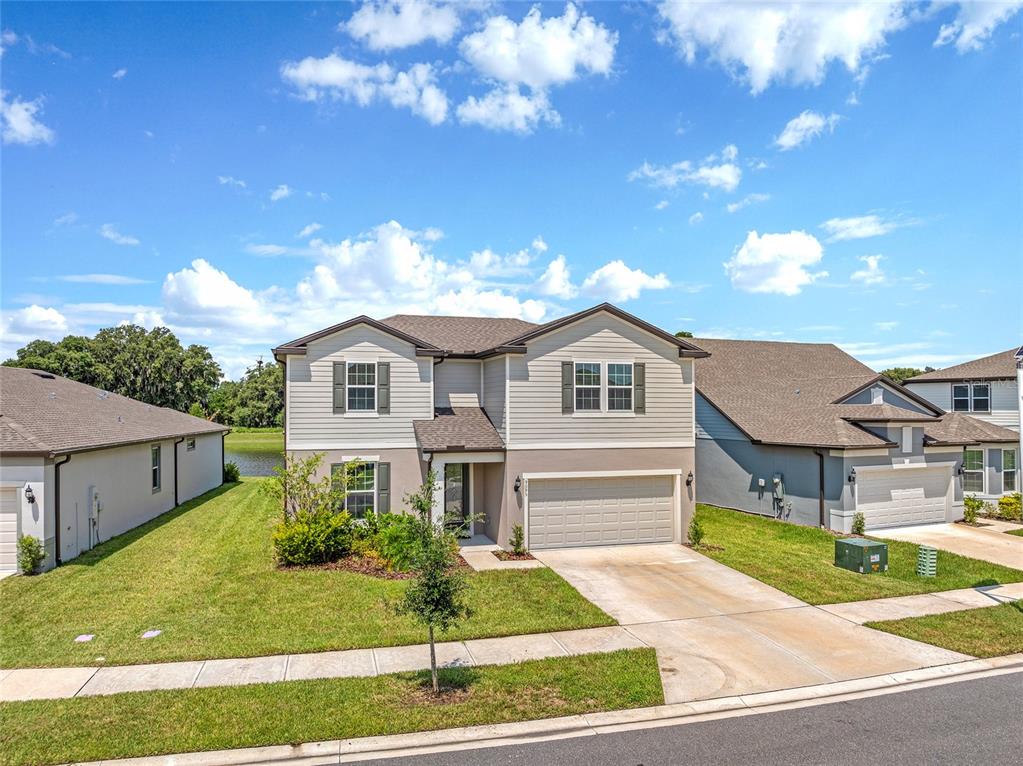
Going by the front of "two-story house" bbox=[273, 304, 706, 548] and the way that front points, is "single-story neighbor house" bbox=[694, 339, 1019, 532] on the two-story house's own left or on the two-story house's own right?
on the two-story house's own left

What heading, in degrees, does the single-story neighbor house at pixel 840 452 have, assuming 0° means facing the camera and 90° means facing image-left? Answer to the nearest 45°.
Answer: approximately 315°

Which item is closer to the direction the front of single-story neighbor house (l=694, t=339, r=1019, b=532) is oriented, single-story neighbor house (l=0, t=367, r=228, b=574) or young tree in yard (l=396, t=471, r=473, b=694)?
the young tree in yard

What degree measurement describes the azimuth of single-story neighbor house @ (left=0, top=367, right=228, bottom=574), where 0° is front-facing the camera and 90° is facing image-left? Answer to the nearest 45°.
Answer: approximately 45°

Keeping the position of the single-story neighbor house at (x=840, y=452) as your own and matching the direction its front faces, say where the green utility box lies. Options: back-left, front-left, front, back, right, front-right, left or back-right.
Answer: front-right

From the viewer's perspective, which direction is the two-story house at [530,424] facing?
toward the camera

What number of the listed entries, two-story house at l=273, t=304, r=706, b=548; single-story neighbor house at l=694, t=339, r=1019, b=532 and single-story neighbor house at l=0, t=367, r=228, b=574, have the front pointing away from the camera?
0

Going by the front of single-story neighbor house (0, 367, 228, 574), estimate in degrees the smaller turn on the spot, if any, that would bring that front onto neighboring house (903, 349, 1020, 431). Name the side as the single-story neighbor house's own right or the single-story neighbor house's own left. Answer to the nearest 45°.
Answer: approximately 135° to the single-story neighbor house's own left

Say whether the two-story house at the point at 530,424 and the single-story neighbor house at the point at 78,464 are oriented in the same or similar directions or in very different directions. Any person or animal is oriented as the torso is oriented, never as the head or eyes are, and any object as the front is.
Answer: same or similar directions

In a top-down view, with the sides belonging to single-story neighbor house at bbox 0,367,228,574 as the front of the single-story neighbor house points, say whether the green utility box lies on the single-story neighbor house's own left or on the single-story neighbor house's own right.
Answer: on the single-story neighbor house's own left

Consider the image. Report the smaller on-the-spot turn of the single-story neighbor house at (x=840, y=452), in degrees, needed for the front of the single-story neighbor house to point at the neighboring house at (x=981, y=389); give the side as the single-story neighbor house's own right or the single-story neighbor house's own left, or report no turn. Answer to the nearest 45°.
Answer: approximately 90° to the single-story neighbor house's own left

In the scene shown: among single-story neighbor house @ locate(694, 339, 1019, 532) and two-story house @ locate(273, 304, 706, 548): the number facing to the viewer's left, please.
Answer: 0
